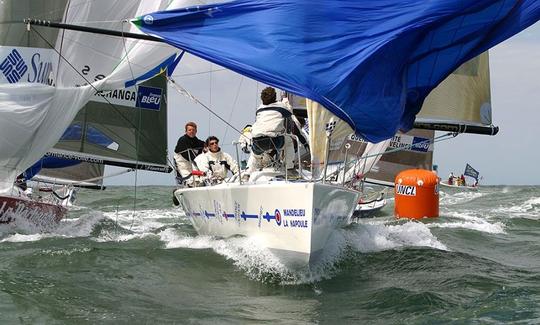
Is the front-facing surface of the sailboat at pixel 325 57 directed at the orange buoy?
no

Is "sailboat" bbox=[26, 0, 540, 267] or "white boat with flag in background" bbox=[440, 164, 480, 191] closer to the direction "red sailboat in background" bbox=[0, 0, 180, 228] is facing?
the sailboat

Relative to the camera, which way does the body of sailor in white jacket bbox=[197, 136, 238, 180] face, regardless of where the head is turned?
toward the camera

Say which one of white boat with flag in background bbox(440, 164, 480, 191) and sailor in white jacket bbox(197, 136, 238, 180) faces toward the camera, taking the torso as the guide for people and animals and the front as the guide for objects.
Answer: the sailor in white jacket

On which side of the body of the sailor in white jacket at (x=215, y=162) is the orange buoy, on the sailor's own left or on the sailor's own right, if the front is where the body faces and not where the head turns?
on the sailor's own left

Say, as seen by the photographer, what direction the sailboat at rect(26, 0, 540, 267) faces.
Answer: facing the viewer and to the right of the viewer

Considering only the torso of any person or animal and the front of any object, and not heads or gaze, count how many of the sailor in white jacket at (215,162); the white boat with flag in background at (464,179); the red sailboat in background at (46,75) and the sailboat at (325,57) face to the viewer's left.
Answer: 1

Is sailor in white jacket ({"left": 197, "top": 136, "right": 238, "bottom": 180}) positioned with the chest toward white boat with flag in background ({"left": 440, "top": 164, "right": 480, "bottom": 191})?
no

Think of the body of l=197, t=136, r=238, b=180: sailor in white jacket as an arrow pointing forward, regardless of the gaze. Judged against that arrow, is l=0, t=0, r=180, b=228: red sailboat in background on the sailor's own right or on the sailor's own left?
on the sailor's own right

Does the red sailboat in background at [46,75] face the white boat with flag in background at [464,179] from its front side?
no
